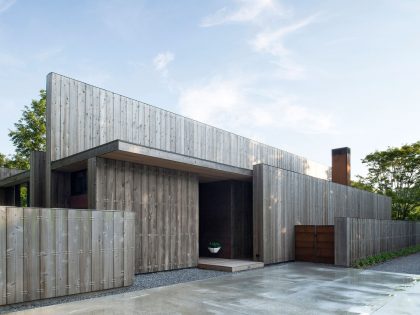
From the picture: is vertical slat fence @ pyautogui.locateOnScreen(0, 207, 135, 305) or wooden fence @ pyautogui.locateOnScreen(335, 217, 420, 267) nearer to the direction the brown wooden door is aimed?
the vertical slat fence

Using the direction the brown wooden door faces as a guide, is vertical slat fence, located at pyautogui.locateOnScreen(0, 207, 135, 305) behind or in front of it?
in front

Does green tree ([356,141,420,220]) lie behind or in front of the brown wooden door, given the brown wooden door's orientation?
behind

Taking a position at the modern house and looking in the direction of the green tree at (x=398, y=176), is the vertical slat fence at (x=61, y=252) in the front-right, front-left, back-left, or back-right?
back-right

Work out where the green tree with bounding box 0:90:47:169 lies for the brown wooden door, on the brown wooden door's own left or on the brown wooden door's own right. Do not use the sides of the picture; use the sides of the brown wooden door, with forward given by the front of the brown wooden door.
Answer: on the brown wooden door's own right

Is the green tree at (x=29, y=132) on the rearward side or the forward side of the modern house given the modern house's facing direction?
on the rearward side

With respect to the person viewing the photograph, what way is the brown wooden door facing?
facing the viewer and to the left of the viewer

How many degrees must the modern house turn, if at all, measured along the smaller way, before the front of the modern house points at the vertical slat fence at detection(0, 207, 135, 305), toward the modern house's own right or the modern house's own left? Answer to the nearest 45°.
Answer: approximately 45° to the modern house's own right

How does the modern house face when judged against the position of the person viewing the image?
facing the viewer and to the right of the viewer

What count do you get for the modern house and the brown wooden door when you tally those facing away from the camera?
0
